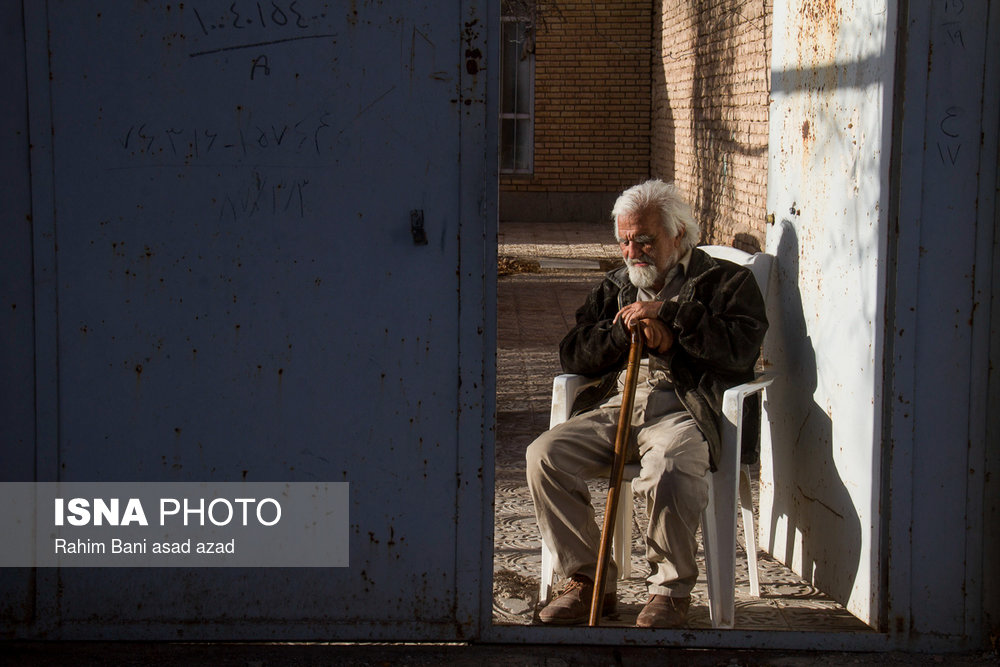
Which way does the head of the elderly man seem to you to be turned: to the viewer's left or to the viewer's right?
to the viewer's left

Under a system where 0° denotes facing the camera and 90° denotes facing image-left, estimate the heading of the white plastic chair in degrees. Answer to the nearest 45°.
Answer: approximately 45°

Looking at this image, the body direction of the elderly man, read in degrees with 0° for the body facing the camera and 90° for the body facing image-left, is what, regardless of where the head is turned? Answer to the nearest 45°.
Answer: approximately 45°

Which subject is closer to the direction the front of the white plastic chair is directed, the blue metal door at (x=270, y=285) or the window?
the blue metal door

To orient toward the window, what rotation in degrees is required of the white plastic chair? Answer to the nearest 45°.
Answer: approximately 135° to its right

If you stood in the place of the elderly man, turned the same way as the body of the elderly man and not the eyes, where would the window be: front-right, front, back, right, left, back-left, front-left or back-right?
back-right
